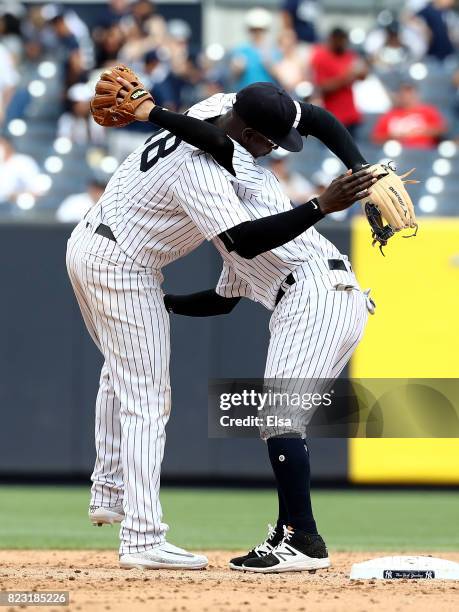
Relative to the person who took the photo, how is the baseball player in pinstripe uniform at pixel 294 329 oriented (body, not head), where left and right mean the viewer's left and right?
facing to the left of the viewer

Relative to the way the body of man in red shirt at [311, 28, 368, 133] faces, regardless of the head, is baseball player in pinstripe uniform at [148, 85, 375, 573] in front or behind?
in front

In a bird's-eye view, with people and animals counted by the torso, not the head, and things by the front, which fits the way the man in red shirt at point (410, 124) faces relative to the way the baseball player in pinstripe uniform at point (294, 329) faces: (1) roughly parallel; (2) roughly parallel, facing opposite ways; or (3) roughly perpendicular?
roughly perpendicular

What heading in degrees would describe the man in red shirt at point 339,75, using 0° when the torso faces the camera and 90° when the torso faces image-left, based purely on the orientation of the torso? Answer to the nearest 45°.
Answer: approximately 0°

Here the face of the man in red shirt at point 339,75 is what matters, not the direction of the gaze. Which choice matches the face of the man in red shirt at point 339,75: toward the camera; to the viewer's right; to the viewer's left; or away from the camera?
toward the camera

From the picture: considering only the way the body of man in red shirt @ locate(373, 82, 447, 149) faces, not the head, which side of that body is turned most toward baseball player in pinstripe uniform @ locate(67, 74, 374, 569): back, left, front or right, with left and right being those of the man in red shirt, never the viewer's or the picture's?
front

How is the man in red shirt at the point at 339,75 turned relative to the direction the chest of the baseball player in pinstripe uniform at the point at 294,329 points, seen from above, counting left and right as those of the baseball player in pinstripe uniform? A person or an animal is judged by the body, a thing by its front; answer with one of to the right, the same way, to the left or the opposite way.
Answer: to the left

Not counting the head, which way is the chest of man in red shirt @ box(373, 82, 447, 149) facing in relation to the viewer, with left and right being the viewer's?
facing the viewer

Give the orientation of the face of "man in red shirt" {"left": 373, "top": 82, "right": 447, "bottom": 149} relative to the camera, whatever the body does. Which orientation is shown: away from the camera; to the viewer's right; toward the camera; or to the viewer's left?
toward the camera

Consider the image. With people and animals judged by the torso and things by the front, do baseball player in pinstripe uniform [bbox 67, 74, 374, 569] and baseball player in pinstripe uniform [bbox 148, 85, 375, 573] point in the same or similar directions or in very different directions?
very different directions

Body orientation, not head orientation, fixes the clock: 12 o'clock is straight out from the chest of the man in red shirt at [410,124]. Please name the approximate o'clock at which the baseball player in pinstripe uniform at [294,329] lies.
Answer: The baseball player in pinstripe uniform is roughly at 12 o'clock from the man in red shirt.

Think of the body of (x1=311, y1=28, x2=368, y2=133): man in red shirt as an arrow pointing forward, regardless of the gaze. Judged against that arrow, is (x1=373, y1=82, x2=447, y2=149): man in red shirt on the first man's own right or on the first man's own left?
on the first man's own left

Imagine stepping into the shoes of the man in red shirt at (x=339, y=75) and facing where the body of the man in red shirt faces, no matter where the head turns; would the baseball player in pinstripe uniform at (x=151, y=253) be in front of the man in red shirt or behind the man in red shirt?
in front
